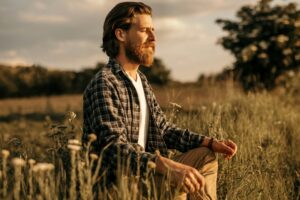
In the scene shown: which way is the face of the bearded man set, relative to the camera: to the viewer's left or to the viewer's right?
to the viewer's right

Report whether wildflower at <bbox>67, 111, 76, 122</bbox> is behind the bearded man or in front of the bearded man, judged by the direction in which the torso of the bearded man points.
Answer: behind

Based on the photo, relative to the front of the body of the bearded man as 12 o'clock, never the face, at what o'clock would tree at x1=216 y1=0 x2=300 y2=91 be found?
The tree is roughly at 8 o'clock from the bearded man.

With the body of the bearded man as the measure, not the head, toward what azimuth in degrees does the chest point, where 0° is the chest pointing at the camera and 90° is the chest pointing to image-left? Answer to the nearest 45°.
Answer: approximately 315°

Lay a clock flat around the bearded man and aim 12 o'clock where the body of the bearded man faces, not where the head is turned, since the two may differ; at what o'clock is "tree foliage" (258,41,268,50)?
The tree foliage is roughly at 8 o'clock from the bearded man.
